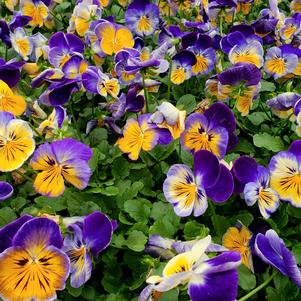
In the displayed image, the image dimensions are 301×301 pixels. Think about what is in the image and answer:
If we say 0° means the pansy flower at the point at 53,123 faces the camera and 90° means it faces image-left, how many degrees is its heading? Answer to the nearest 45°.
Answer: approximately 45°

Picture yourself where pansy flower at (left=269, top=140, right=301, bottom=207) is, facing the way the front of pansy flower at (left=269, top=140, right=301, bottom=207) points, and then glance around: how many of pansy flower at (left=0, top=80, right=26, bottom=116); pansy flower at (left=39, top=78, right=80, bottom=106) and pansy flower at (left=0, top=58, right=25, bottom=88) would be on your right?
3

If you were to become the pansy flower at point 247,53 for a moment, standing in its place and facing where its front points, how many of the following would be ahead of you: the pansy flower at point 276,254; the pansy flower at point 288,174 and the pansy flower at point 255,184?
3

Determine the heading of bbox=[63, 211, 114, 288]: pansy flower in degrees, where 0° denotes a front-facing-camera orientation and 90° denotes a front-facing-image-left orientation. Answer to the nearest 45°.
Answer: approximately 45°

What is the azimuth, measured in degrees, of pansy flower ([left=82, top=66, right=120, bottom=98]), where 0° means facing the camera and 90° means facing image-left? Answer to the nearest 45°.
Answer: approximately 315°

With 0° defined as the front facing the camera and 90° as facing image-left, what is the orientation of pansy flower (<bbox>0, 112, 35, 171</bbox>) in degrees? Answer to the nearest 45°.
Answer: approximately 0°

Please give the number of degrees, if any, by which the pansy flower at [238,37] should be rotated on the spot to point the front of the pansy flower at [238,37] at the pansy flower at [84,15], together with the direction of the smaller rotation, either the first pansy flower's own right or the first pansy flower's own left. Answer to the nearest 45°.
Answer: approximately 90° to the first pansy flower's own right
